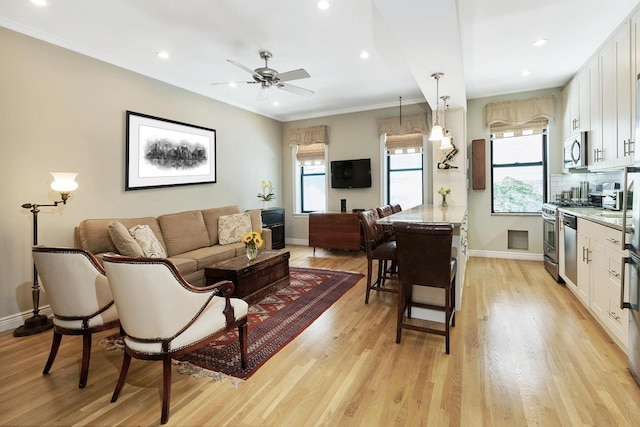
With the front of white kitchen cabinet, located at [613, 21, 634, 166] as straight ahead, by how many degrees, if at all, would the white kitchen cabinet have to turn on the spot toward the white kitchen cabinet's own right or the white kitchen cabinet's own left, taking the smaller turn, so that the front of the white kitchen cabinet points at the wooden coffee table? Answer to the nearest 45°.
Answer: approximately 45° to the white kitchen cabinet's own left

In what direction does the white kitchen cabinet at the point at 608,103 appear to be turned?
to the viewer's left

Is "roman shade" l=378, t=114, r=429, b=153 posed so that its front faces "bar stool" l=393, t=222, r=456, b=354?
yes

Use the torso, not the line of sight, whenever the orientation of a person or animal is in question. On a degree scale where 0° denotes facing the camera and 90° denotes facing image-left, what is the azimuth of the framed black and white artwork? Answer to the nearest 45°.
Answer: approximately 315°

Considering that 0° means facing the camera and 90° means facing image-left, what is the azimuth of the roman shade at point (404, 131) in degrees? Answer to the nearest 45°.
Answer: approximately 0°

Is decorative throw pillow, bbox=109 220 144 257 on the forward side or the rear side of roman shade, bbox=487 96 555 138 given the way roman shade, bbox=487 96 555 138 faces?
on the forward side

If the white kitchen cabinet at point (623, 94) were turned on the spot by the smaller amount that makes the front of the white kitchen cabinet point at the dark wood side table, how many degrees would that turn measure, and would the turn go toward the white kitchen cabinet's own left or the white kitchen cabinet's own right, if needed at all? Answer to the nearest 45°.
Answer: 0° — it already faces it

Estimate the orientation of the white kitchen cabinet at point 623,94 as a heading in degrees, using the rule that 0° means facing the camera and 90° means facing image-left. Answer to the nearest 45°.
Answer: approximately 90°
